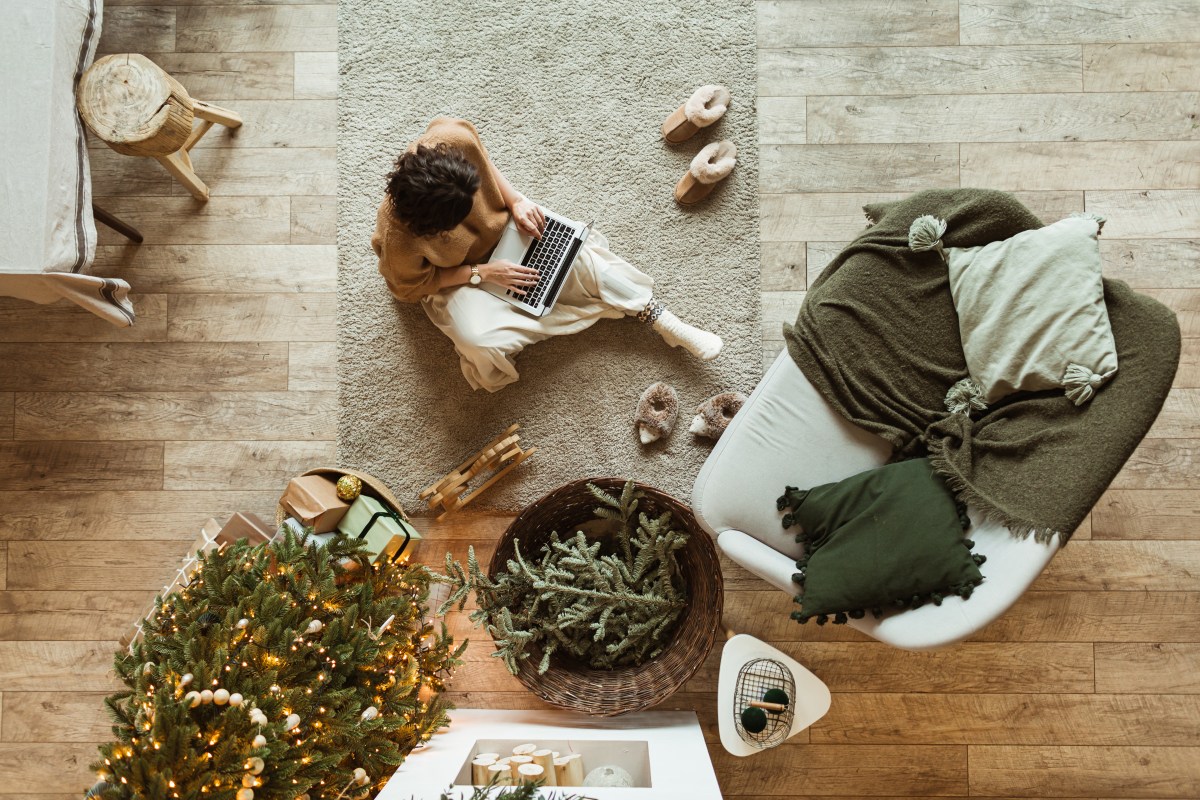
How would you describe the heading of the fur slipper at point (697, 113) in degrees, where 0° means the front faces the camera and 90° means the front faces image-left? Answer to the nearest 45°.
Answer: approximately 45°

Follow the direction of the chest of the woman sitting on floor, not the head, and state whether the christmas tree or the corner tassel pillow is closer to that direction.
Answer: the corner tassel pillow

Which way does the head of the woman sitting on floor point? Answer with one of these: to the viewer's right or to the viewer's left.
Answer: to the viewer's right

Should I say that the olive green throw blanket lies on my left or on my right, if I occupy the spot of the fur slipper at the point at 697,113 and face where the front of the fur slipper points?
on my left

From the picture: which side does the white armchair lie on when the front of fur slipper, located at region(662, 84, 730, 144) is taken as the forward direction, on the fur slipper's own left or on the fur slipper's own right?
on the fur slipper's own left

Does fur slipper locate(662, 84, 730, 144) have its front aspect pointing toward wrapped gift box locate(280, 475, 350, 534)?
yes

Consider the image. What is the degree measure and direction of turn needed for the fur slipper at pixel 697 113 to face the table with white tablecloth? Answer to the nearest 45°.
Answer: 0° — it already faces it

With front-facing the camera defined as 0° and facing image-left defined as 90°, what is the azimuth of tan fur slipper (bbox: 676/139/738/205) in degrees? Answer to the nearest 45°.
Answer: approximately 45°
